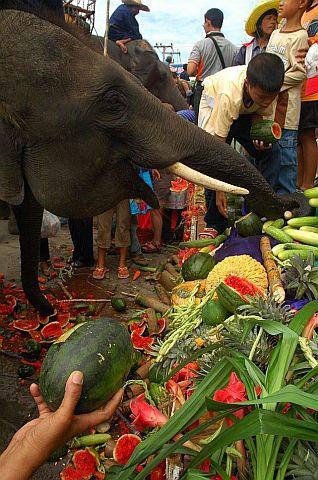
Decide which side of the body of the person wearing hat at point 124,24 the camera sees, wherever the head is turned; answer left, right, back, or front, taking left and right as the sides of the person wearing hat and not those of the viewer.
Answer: right

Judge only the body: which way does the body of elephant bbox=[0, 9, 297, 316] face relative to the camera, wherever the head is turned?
to the viewer's right

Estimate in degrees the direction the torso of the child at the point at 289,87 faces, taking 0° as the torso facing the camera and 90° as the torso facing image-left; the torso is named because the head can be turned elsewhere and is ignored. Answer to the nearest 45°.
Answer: approximately 45°

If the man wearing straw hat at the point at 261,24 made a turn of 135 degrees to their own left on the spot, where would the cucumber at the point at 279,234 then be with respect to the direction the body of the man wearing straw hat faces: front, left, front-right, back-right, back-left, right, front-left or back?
back

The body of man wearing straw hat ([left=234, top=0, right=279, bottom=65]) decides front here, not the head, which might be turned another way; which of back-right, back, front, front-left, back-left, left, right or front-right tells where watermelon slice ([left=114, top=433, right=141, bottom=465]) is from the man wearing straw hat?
front-right

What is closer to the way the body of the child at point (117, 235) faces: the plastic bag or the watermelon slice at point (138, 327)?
the watermelon slice

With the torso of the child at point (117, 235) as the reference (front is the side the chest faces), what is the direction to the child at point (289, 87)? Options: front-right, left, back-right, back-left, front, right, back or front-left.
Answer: left

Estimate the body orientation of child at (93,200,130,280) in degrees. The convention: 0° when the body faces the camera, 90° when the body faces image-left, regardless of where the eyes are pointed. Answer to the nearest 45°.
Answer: approximately 0°

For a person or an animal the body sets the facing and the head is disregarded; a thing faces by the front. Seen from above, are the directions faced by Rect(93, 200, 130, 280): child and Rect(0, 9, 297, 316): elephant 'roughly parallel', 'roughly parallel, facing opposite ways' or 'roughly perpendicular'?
roughly perpendicular

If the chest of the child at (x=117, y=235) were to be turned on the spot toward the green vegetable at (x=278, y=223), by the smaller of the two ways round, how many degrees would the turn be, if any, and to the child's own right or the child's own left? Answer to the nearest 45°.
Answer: approximately 45° to the child's own left

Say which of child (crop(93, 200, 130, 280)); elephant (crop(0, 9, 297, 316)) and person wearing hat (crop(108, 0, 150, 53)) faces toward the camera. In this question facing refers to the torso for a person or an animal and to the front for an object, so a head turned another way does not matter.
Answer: the child

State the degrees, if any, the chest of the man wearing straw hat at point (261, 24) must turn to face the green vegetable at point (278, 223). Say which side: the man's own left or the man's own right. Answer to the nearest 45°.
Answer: approximately 45° to the man's own right

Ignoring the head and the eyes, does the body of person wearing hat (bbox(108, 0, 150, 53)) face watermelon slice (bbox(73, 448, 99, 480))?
no

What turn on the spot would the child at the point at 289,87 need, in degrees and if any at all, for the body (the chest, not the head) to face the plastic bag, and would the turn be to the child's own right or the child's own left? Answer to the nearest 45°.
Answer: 0° — they already face it

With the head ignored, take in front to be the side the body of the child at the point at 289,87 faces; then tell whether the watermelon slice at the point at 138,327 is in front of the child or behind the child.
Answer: in front

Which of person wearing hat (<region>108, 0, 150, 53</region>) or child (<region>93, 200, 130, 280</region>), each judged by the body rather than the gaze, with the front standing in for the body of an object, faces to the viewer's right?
the person wearing hat
